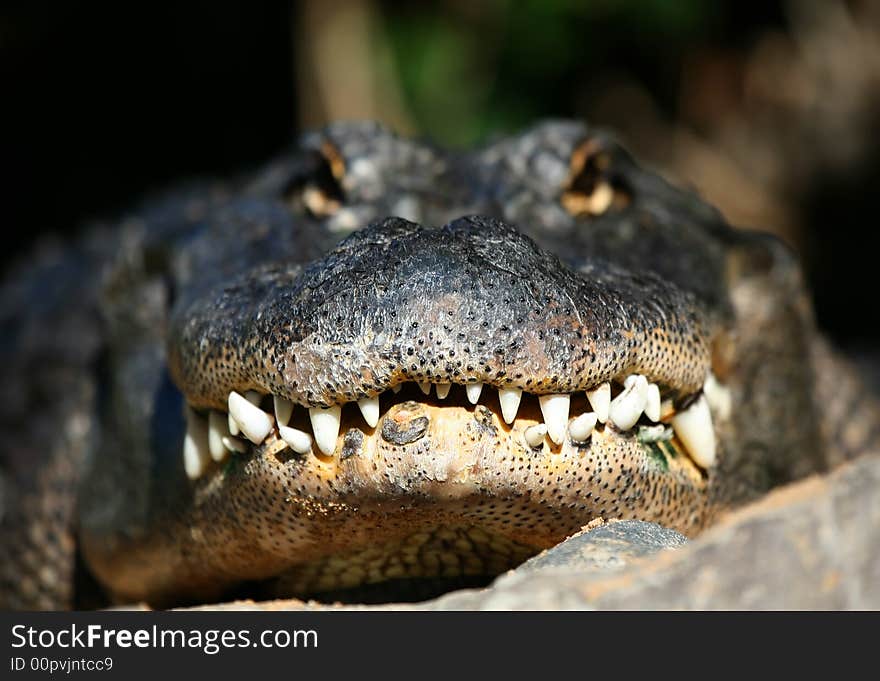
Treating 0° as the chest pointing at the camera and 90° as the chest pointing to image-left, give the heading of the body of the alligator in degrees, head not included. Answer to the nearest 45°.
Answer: approximately 0°
